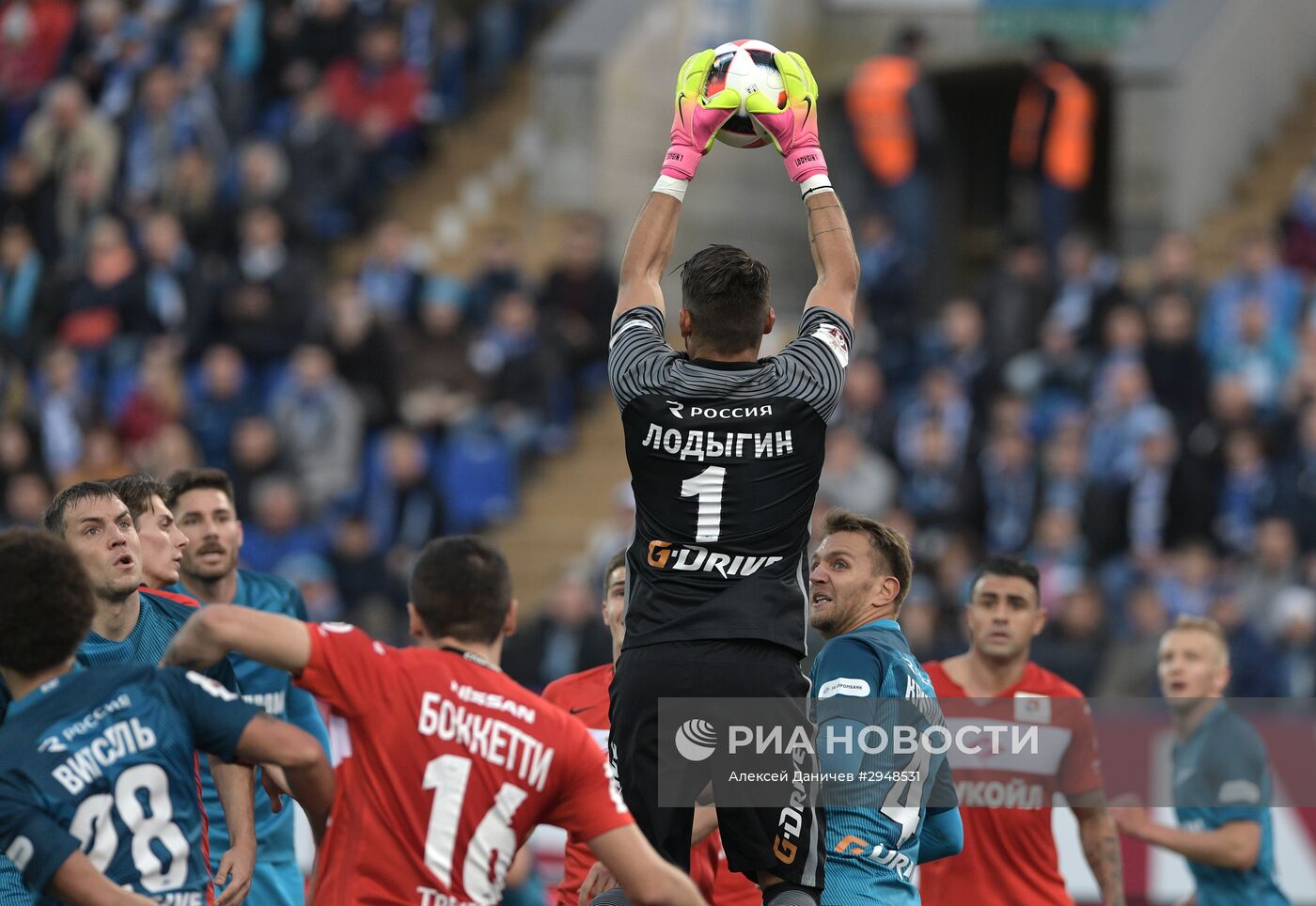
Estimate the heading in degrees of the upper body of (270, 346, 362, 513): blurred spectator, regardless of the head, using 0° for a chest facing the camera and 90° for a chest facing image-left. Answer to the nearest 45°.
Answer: approximately 0°

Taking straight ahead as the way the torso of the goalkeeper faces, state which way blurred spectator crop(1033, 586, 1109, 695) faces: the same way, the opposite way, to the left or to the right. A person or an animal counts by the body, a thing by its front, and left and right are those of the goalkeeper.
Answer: the opposite way

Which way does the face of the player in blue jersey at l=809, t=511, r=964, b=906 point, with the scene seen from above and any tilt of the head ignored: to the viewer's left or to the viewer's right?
to the viewer's left

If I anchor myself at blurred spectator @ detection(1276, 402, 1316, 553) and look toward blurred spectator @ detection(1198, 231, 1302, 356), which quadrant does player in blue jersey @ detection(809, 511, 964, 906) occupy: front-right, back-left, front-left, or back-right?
back-left

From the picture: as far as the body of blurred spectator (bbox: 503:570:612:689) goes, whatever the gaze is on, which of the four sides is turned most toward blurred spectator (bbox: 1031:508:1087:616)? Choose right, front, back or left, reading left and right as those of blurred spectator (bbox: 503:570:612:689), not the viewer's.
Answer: left

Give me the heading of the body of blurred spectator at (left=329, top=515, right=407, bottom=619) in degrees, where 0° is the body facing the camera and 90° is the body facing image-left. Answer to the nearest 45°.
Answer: approximately 0°

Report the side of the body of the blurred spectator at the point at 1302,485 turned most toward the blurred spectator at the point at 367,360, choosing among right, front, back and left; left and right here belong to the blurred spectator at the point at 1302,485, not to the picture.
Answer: right

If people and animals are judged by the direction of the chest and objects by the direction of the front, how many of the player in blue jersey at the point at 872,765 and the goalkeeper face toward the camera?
0

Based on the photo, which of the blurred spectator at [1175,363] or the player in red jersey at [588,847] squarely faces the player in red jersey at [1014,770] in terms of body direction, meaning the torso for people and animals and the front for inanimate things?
the blurred spectator

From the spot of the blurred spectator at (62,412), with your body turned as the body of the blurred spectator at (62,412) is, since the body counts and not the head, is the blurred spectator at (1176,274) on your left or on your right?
on your left

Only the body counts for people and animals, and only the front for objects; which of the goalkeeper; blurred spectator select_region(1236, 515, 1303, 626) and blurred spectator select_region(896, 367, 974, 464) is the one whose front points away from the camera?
the goalkeeper
